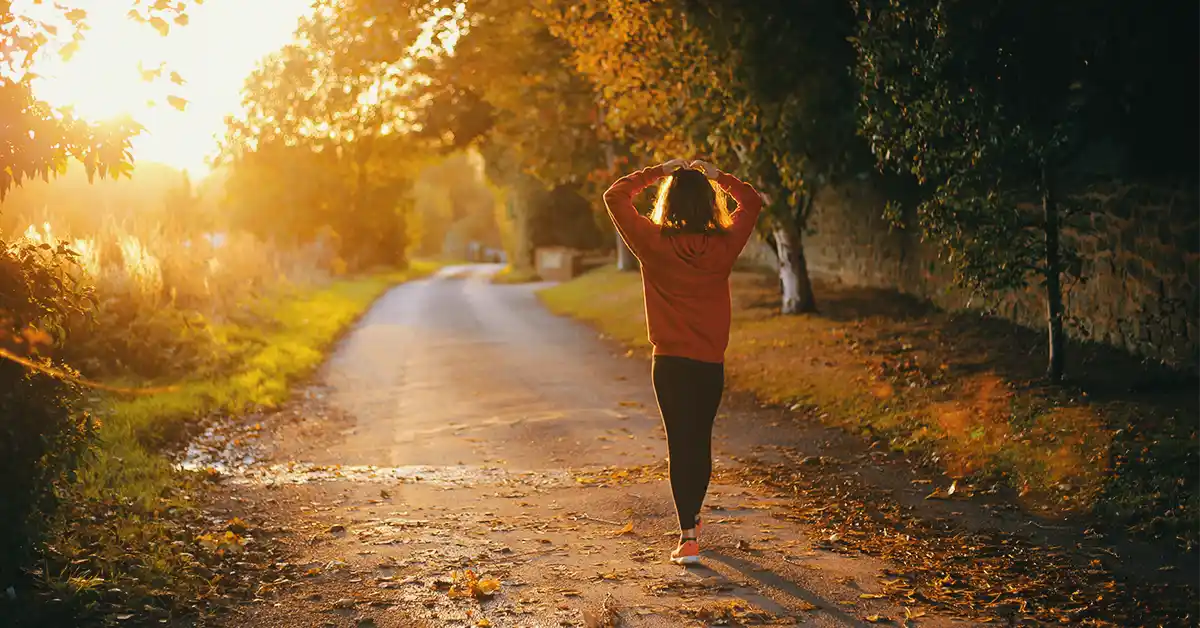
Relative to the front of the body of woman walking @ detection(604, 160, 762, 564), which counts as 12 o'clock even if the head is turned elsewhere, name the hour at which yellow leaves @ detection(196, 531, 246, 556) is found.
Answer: The yellow leaves is roughly at 9 o'clock from the woman walking.

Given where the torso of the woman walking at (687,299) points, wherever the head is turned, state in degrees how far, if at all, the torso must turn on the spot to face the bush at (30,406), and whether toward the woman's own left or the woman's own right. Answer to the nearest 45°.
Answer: approximately 90° to the woman's own left

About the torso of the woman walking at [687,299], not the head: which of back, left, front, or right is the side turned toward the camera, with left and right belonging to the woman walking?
back
